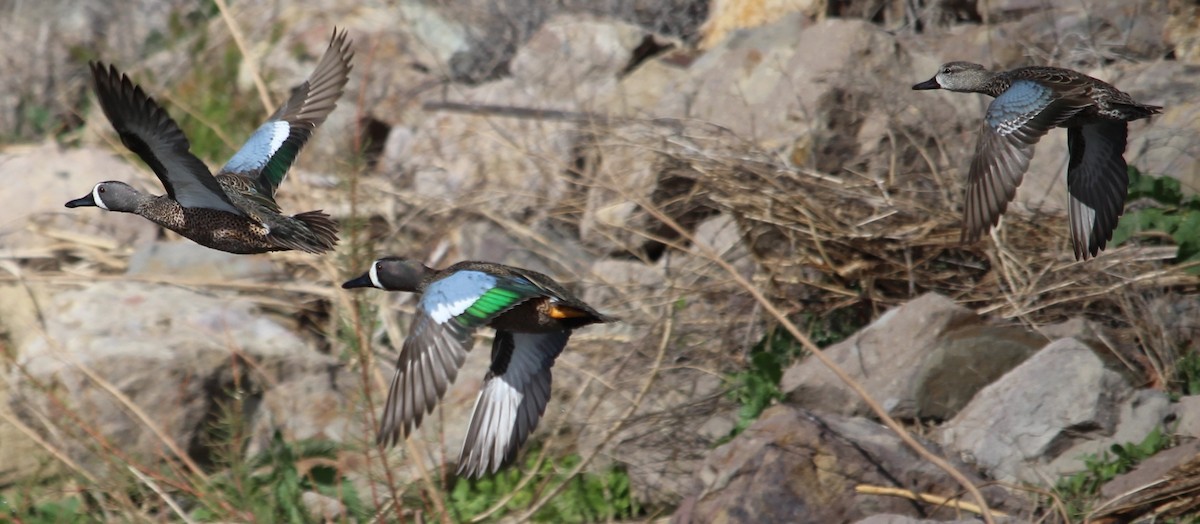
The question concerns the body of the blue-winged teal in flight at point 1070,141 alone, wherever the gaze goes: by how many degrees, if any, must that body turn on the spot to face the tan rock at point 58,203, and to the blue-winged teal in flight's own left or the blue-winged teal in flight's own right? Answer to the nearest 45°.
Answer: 0° — it already faces it

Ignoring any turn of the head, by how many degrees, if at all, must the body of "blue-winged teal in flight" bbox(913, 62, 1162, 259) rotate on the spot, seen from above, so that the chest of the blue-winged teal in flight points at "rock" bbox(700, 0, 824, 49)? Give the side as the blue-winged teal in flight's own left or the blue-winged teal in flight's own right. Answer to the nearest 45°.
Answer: approximately 45° to the blue-winged teal in flight's own right

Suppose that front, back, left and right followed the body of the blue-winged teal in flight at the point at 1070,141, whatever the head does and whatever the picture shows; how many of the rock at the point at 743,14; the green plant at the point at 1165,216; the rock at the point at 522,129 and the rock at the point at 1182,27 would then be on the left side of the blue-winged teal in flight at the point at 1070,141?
0

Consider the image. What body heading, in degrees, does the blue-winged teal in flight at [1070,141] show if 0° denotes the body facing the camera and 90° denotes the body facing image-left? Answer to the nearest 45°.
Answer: approximately 90°

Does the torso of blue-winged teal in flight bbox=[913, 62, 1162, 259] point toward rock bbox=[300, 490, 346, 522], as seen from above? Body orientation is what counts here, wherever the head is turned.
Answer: yes

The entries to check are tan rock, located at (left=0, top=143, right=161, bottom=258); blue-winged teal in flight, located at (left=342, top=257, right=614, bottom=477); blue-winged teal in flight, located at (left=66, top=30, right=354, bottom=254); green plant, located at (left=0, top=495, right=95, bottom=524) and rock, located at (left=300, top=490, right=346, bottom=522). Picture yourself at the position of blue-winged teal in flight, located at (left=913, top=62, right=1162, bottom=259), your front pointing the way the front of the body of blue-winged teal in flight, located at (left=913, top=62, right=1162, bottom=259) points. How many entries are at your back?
0

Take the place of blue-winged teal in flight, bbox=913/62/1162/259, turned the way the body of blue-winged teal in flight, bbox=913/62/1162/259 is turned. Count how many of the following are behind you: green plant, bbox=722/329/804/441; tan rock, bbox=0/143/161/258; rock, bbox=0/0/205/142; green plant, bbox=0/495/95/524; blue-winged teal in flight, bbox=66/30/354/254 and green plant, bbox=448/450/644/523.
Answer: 0

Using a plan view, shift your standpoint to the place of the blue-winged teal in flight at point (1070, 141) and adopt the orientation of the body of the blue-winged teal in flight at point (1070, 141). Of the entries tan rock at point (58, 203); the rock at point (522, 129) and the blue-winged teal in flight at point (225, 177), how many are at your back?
0

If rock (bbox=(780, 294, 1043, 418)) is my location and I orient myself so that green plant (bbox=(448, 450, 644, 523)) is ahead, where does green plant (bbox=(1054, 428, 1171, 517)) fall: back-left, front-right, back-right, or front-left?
back-left

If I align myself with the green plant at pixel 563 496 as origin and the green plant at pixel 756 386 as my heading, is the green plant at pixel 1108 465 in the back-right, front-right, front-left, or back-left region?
front-right

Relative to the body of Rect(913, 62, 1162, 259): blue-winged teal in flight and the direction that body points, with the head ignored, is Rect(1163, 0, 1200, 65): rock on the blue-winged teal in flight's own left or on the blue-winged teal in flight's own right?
on the blue-winged teal in flight's own right

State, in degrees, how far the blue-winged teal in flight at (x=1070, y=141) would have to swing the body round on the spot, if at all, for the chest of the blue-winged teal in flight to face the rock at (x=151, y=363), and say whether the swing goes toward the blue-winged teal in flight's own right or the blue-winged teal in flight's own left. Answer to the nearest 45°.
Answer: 0° — it already faces it
